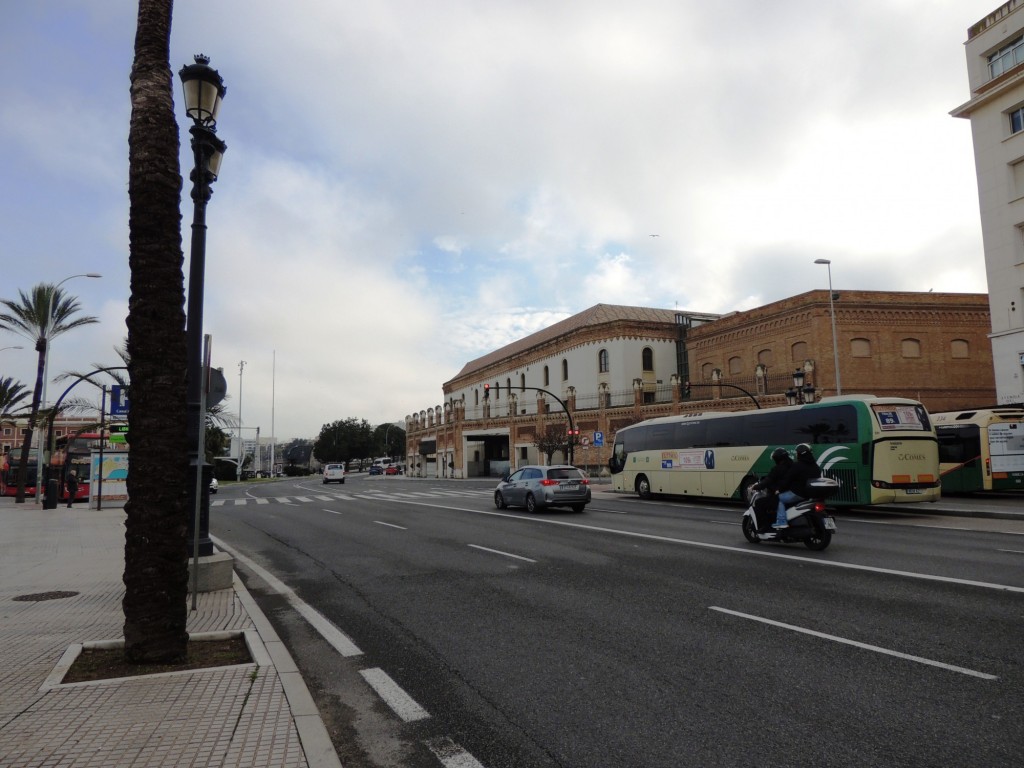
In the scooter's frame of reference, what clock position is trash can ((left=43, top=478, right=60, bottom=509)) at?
The trash can is roughly at 11 o'clock from the scooter.

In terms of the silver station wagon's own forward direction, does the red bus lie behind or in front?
in front

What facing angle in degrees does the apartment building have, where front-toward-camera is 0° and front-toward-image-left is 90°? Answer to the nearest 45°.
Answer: approximately 45°

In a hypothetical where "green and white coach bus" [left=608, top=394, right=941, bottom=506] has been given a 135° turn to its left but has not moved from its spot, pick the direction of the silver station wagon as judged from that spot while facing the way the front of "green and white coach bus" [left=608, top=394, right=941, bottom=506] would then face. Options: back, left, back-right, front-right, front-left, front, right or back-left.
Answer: right

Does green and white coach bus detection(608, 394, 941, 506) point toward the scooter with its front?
no

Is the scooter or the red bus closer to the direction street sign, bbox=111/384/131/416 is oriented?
the scooter

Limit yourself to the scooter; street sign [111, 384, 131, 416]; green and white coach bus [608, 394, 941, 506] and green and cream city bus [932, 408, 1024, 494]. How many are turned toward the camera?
1

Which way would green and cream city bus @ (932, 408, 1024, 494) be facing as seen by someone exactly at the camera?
facing away from the viewer and to the left of the viewer

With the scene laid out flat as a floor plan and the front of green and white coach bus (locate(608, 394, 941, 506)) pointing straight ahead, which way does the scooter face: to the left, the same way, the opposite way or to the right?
the same way

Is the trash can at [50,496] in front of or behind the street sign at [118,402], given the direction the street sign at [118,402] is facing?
behind

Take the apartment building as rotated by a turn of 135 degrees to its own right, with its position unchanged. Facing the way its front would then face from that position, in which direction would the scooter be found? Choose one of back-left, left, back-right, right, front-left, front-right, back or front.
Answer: back

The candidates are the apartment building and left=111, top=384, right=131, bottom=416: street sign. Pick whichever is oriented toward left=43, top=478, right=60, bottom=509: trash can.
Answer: the apartment building

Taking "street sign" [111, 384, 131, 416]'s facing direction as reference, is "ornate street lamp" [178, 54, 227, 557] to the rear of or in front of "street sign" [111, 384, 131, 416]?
in front

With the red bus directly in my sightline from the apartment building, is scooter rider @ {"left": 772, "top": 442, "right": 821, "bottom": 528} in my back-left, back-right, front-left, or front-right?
front-left

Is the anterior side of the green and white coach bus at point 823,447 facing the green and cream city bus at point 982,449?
no
